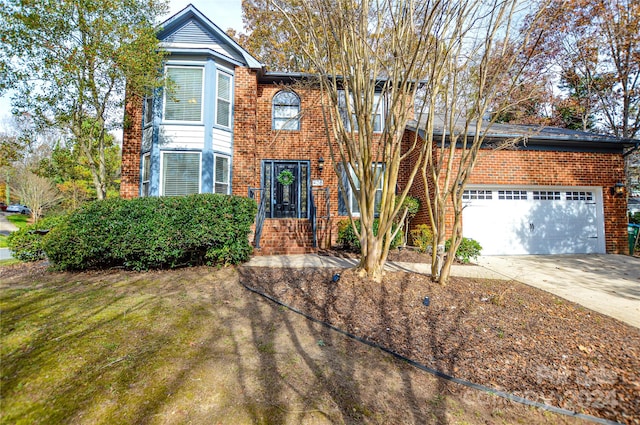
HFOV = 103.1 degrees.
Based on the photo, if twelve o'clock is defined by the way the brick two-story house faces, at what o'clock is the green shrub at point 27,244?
The green shrub is roughly at 2 o'clock from the brick two-story house.

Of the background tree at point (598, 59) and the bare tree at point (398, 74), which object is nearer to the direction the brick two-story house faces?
the bare tree

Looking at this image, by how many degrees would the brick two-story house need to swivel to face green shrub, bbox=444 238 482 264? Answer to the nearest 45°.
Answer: approximately 90° to its left

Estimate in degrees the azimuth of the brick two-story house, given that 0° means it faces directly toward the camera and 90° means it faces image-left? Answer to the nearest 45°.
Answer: approximately 0°

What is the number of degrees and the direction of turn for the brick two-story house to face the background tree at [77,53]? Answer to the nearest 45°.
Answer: approximately 45° to its right

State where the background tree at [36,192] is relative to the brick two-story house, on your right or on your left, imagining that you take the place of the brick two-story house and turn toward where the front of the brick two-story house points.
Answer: on your right

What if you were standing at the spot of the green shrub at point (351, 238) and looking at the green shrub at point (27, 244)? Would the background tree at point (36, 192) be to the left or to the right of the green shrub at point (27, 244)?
right

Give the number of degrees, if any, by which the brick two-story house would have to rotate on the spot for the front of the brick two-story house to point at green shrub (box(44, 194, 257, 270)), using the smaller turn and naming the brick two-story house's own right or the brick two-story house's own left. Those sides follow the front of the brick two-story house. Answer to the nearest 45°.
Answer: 0° — it already faces it
